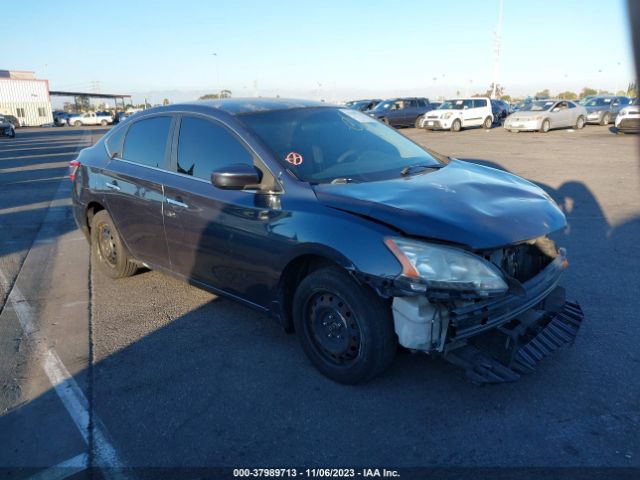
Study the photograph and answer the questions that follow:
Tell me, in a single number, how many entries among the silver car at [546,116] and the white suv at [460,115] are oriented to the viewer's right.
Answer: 0

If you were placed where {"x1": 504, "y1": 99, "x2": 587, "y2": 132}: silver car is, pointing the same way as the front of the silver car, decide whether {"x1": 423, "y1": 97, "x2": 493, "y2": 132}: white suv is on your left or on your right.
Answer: on your right

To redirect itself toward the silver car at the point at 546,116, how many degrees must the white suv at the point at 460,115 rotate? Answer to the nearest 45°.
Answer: approximately 90° to its left

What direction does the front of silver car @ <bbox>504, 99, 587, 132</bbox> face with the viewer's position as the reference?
facing the viewer and to the left of the viewer
